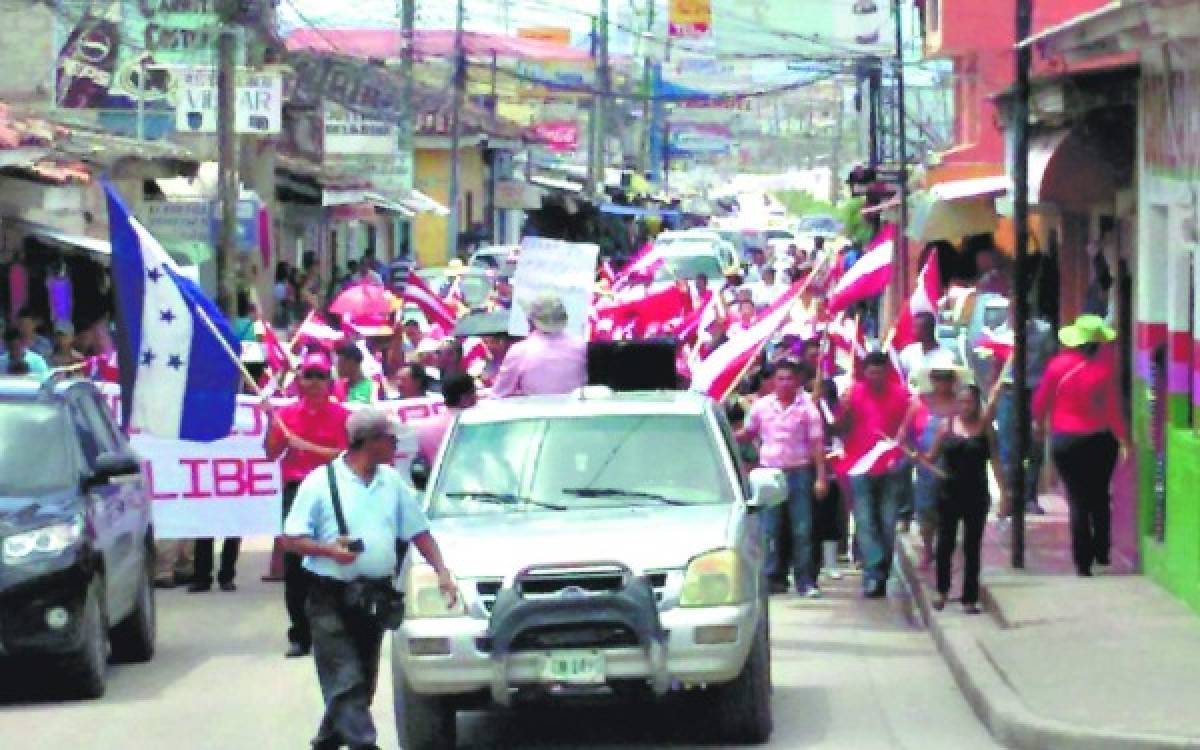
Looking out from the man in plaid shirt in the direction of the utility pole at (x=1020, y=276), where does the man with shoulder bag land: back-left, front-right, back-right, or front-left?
back-right

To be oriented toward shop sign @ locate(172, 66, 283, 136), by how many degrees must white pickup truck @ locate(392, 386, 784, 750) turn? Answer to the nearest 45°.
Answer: approximately 180°

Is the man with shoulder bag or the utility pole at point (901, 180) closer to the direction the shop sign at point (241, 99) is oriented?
the man with shoulder bag

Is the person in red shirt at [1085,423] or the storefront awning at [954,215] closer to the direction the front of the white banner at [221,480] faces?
the person in red shirt

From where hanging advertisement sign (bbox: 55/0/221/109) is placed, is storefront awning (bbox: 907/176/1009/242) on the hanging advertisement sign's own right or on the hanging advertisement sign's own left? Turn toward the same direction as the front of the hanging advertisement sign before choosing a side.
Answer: on the hanging advertisement sign's own left

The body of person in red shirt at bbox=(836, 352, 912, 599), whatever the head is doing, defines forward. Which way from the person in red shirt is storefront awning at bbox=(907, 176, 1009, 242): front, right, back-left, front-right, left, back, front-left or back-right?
back
